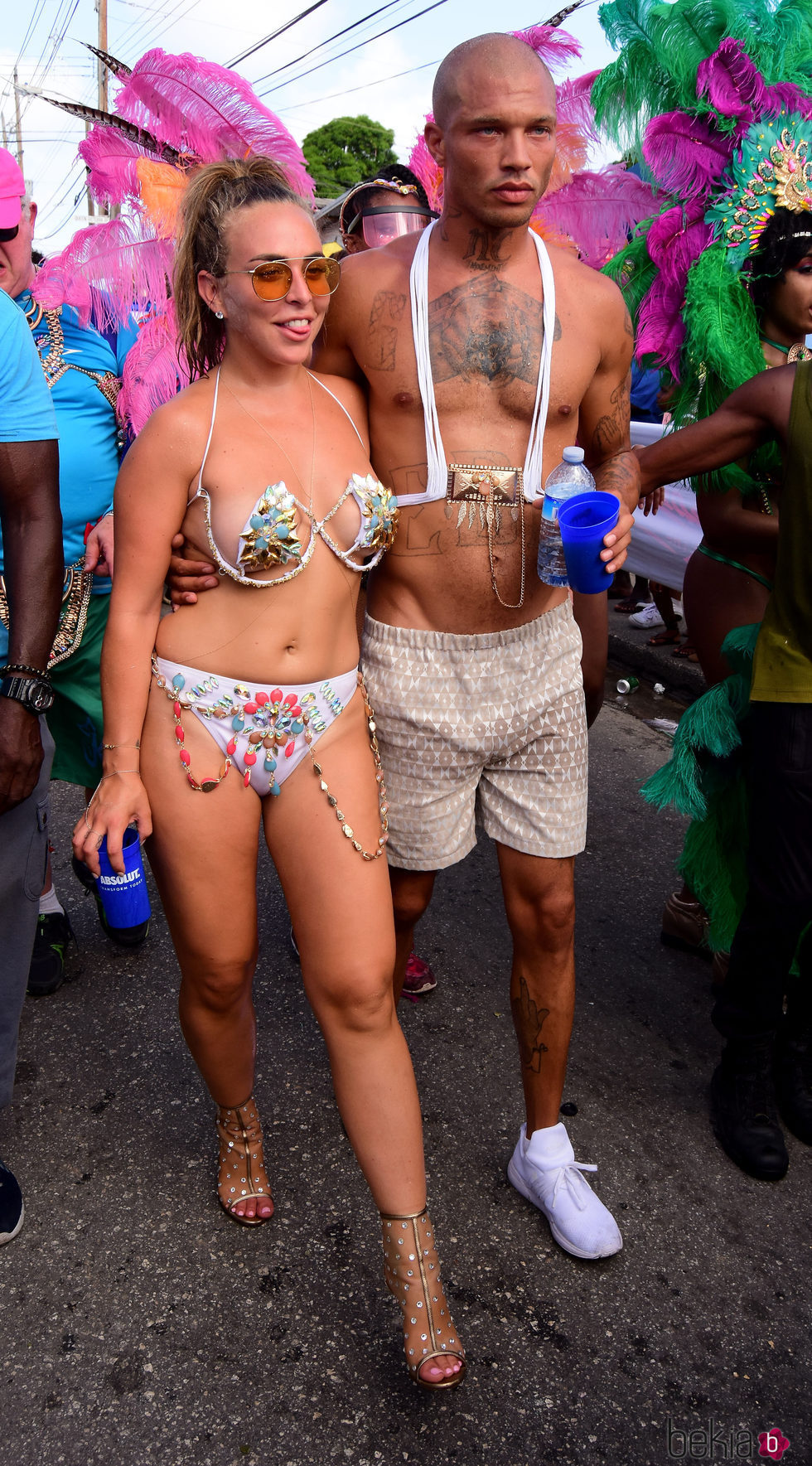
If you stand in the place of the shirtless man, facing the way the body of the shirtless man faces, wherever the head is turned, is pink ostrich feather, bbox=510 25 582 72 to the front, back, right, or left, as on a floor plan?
back

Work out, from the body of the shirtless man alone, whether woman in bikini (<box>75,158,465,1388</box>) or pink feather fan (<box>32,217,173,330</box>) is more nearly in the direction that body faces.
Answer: the woman in bikini

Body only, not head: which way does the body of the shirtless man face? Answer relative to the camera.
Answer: toward the camera

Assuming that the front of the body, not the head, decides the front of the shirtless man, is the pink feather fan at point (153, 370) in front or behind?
behind

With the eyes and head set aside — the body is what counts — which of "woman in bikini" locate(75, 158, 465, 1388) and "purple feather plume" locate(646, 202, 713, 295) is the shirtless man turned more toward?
the woman in bikini

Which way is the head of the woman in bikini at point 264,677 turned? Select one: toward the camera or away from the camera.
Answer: toward the camera

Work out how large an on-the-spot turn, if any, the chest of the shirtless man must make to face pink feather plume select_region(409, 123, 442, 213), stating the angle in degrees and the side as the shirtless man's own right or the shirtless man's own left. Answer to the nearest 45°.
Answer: approximately 180°

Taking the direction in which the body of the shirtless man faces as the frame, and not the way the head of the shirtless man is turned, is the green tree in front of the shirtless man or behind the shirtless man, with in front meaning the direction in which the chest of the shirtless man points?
behind

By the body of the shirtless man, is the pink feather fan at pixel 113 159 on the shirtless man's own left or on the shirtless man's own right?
on the shirtless man's own right

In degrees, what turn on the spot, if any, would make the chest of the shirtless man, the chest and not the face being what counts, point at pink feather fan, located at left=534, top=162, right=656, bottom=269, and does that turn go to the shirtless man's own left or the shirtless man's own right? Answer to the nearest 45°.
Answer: approximately 180°
